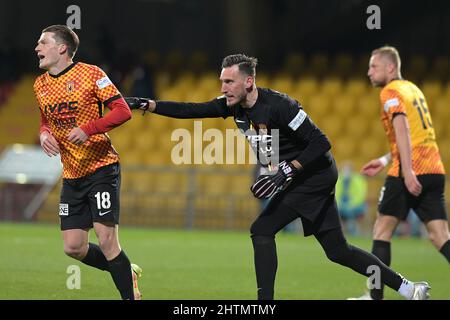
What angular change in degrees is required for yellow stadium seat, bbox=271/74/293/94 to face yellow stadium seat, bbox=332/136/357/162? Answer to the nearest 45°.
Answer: approximately 45° to its left

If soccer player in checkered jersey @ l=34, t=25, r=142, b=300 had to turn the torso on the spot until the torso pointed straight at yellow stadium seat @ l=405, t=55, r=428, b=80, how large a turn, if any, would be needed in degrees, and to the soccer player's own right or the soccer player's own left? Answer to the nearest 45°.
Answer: approximately 180°

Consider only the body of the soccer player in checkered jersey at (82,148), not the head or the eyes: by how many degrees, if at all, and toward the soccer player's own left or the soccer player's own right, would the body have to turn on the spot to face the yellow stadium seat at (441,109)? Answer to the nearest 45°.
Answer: approximately 180°

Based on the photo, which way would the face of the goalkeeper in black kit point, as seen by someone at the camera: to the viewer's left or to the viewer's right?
to the viewer's left

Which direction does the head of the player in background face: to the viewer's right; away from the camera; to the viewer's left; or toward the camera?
to the viewer's left

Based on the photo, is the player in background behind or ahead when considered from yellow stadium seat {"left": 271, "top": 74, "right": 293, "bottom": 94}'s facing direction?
ahead

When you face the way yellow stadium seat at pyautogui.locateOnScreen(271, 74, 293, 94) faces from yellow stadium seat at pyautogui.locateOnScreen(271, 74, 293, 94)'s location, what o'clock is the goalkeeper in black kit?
The goalkeeper in black kit is roughly at 12 o'clock from the yellow stadium seat.

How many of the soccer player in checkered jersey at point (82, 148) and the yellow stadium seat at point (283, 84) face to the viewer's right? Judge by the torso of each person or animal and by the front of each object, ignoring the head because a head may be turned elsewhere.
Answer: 0

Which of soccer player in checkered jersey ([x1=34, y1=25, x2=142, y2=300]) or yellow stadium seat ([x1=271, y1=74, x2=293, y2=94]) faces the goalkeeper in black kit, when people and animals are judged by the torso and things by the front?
the yellow stadium seat

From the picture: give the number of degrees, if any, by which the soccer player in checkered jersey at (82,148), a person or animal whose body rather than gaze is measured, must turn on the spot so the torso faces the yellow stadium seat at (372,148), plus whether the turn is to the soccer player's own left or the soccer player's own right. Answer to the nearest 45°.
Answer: approximately 180°

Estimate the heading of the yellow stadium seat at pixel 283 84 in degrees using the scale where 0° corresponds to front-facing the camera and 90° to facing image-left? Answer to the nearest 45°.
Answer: approximately 0°

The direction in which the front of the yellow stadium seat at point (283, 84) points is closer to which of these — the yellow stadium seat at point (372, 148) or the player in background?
the player in background

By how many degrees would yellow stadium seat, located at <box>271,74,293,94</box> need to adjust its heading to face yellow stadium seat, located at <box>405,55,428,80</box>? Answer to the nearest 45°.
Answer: approximately 90° to its left

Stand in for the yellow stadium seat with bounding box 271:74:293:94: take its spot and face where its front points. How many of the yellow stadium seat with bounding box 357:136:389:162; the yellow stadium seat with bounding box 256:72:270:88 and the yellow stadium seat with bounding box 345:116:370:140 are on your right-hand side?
1

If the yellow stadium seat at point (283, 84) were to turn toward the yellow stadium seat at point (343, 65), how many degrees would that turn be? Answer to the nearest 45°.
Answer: approximately 135° to its left
